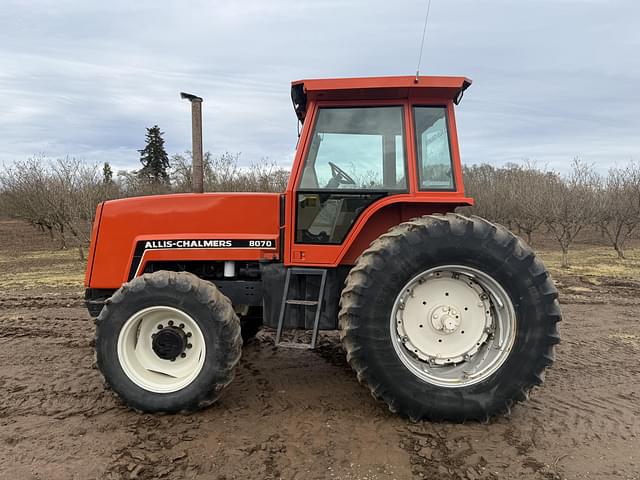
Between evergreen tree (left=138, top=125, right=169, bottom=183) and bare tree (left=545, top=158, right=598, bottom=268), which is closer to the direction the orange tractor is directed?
the evergreen tree

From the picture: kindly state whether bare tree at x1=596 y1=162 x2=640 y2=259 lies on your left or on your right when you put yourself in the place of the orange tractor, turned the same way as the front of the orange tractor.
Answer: on your right

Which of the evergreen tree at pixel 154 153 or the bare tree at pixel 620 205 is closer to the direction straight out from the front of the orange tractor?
the evergreen tree

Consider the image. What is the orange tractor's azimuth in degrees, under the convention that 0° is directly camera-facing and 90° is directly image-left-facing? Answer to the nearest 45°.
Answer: approximately 90°

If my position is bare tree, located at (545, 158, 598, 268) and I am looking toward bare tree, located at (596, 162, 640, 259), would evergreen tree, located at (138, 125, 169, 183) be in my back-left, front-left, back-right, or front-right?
back-left

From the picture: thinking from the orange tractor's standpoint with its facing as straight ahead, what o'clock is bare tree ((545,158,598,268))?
The bare tree is roughly at 4 o'clock from the orange tractor.

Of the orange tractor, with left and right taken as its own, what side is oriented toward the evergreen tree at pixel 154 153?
right
